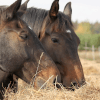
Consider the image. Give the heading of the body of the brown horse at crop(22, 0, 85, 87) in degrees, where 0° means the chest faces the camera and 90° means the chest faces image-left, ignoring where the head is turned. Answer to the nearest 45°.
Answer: approximately 315°

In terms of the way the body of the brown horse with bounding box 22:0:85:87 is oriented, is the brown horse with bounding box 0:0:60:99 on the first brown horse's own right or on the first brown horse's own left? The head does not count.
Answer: on the first brown horse's own right

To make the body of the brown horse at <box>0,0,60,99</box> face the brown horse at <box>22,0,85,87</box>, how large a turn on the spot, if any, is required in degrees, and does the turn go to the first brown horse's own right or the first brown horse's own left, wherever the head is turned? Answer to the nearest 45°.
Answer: approximately 45° to the first brown horse's own left
